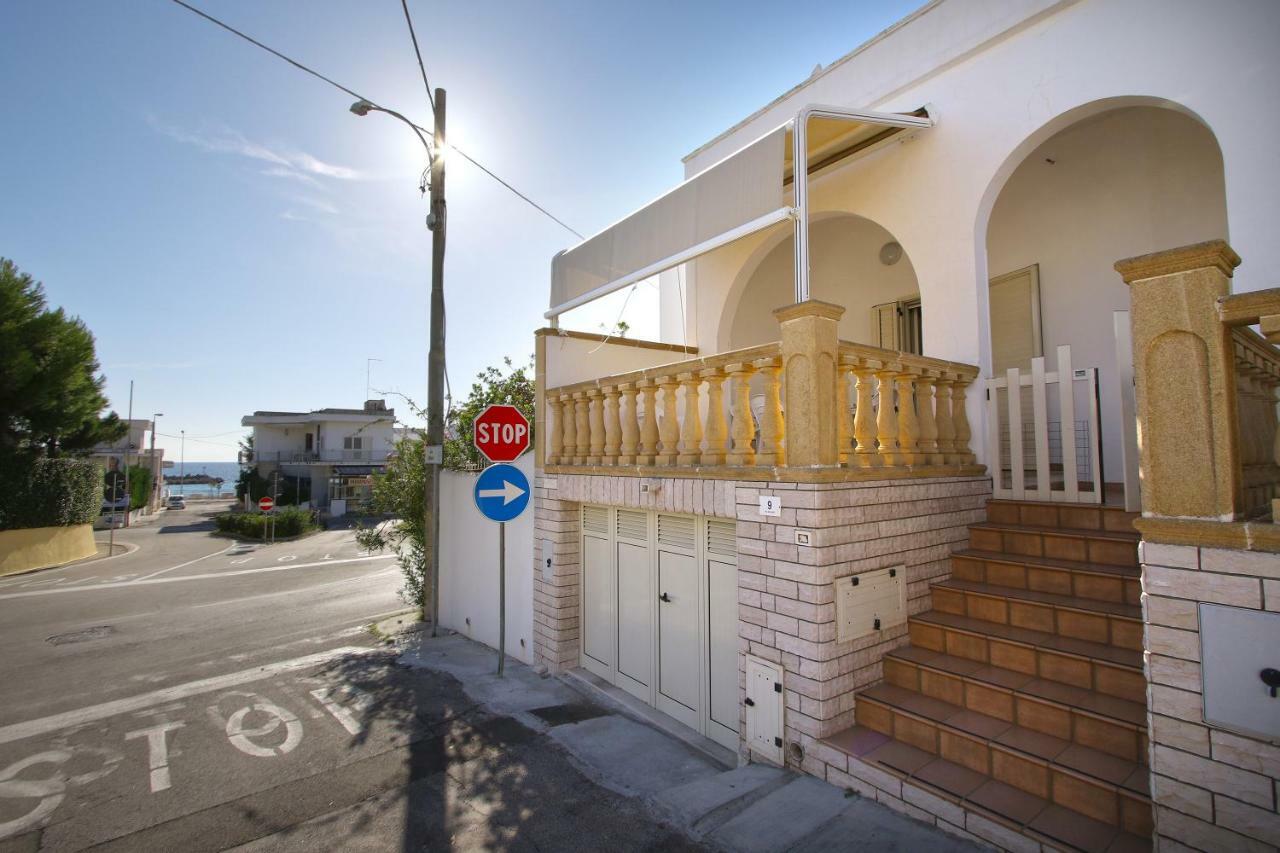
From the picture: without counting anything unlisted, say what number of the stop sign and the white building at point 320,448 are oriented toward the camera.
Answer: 2

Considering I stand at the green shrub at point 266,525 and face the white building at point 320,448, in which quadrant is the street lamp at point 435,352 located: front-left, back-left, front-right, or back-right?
back-right

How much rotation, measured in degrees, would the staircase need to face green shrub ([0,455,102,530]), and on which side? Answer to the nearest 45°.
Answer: approximately 45° to its right

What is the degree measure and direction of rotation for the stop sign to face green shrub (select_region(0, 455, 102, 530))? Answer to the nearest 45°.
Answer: approximately 135° to its right

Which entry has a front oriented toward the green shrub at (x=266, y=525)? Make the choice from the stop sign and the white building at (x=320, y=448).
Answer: the white building

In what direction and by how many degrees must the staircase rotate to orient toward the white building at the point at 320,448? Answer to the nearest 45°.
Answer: approximately 90° to its right

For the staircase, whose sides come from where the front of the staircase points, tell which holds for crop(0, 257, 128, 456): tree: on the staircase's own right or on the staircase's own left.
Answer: on the staircase's own right

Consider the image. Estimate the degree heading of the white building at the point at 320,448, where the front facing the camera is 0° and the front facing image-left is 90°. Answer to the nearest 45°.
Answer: approximately 0°

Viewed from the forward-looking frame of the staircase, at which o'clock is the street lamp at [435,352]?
The street lamp is roughly at 2 o'clock from the staircase.

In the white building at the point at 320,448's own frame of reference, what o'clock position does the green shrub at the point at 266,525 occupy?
The green shrub is roughly at 12 o'clock from the white building.
